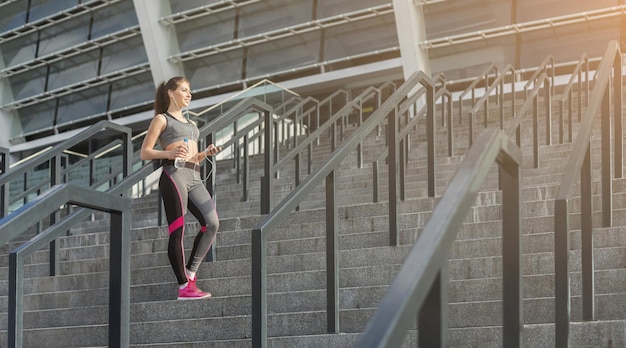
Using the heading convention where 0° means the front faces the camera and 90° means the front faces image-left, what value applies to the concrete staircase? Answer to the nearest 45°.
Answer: approximately 0°

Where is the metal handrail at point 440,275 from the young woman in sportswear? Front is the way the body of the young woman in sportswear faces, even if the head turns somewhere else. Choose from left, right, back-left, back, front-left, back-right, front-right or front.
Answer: front-right

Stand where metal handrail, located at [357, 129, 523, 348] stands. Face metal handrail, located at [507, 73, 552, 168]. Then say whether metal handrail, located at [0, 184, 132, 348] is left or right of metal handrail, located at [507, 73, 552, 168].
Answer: left

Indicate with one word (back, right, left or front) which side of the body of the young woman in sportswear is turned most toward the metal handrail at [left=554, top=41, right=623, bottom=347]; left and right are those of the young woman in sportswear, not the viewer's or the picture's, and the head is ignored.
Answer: front

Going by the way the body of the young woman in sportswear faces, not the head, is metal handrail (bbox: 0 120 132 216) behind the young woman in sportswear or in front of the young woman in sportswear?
behind
